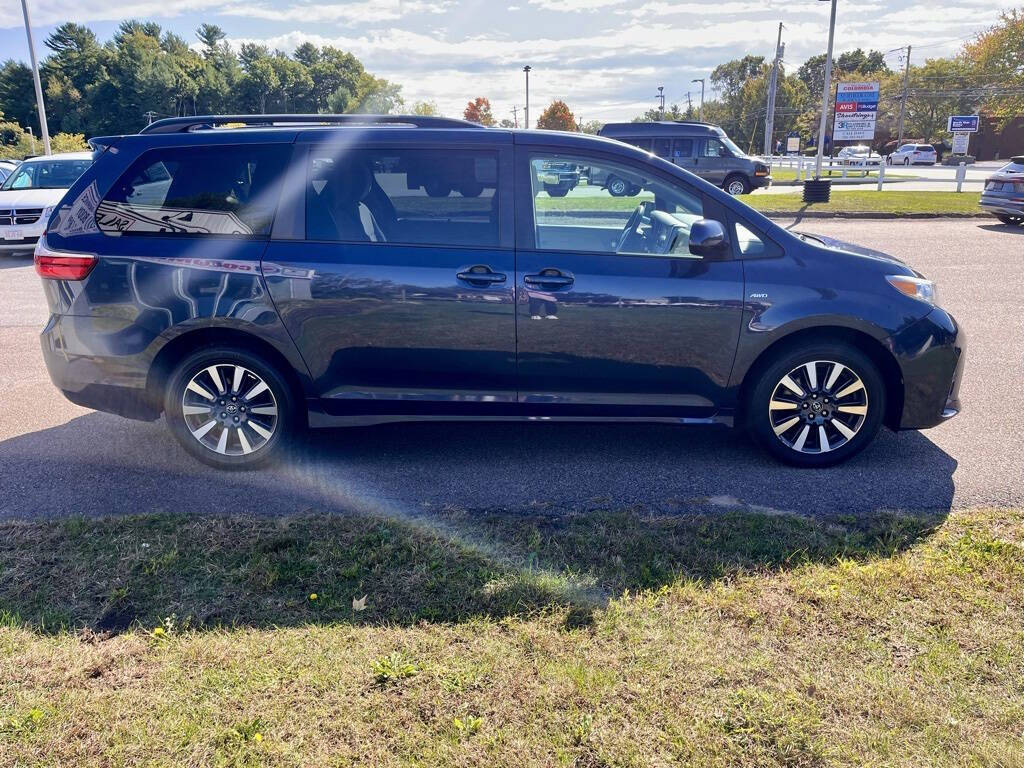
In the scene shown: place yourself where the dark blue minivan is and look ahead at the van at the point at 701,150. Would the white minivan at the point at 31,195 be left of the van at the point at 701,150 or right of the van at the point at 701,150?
left

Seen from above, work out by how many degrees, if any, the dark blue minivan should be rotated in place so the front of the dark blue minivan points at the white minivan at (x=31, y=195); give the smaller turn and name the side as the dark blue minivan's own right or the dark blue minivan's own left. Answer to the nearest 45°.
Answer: approximately 135° to the dark blue minivan's own left

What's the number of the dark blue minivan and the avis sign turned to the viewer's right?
1

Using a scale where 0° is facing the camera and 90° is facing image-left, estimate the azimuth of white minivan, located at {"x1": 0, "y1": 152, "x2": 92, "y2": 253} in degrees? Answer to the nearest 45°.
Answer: approximately 45°

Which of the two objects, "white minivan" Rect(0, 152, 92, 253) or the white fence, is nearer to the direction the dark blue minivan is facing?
the white fence

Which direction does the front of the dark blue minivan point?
to the viewer's right

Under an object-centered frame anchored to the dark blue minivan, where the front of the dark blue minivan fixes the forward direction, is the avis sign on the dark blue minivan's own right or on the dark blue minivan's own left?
on the dark blue minivan's own left

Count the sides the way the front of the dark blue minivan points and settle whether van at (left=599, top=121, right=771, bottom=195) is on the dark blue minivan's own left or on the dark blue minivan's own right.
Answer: on the dark blue minivan's own left

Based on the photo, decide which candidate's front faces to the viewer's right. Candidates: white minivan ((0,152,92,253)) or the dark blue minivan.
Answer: the dark blue minivan

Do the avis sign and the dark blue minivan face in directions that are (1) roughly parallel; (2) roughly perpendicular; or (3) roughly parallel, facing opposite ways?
roughly perpendicular

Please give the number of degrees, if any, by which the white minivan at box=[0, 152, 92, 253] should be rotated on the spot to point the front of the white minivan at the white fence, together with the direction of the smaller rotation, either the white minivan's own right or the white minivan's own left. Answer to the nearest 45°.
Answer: approximately 135° to the white minivan's own left

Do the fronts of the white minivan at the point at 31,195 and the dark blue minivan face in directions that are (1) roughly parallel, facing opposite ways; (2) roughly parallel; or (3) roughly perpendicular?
roughly perpendicular

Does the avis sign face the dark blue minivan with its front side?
yes
